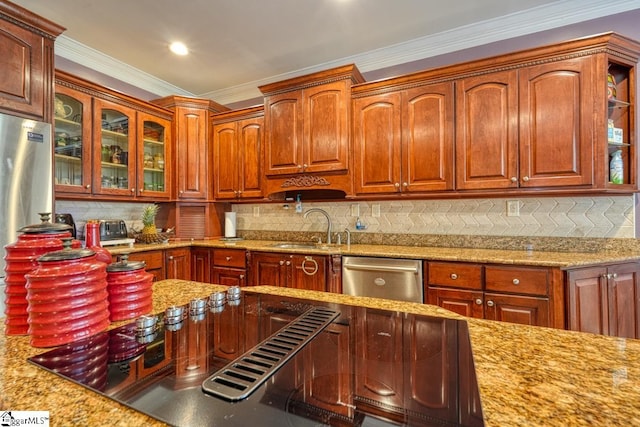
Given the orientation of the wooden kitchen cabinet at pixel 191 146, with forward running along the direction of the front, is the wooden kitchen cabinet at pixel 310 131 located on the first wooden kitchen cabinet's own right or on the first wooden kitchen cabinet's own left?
on the first wooden kitchen cabinet's own left

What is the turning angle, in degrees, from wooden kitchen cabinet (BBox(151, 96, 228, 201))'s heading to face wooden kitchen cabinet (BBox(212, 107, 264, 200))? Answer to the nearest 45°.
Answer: approximately 45° to its left

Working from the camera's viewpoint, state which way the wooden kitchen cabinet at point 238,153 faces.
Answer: facing the viewer and to the left of the viewer

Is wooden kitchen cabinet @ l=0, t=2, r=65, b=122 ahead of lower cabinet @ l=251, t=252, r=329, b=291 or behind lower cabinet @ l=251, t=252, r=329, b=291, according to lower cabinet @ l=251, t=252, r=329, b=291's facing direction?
ahead

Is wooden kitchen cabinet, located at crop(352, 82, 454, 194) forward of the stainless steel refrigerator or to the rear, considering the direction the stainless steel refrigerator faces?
forward

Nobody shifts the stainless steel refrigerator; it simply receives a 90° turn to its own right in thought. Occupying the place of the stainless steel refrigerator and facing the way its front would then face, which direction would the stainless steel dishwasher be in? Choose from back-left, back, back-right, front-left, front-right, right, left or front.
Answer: left

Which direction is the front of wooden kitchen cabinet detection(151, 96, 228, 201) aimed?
toward the camera

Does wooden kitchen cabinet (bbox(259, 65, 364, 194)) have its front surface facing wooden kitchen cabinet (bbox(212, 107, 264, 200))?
no

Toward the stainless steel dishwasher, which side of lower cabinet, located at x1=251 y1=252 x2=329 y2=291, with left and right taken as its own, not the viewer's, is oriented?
left

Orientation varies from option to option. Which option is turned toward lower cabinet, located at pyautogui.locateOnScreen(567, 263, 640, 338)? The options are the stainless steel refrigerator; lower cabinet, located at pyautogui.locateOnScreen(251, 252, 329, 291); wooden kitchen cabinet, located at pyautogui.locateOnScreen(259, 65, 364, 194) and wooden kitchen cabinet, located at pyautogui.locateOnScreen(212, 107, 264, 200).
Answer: the stainless steel refrigerator

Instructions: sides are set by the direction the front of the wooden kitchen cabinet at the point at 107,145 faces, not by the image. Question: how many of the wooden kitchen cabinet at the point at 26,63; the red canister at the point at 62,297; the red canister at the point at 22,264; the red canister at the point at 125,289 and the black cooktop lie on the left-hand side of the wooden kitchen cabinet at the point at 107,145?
0
